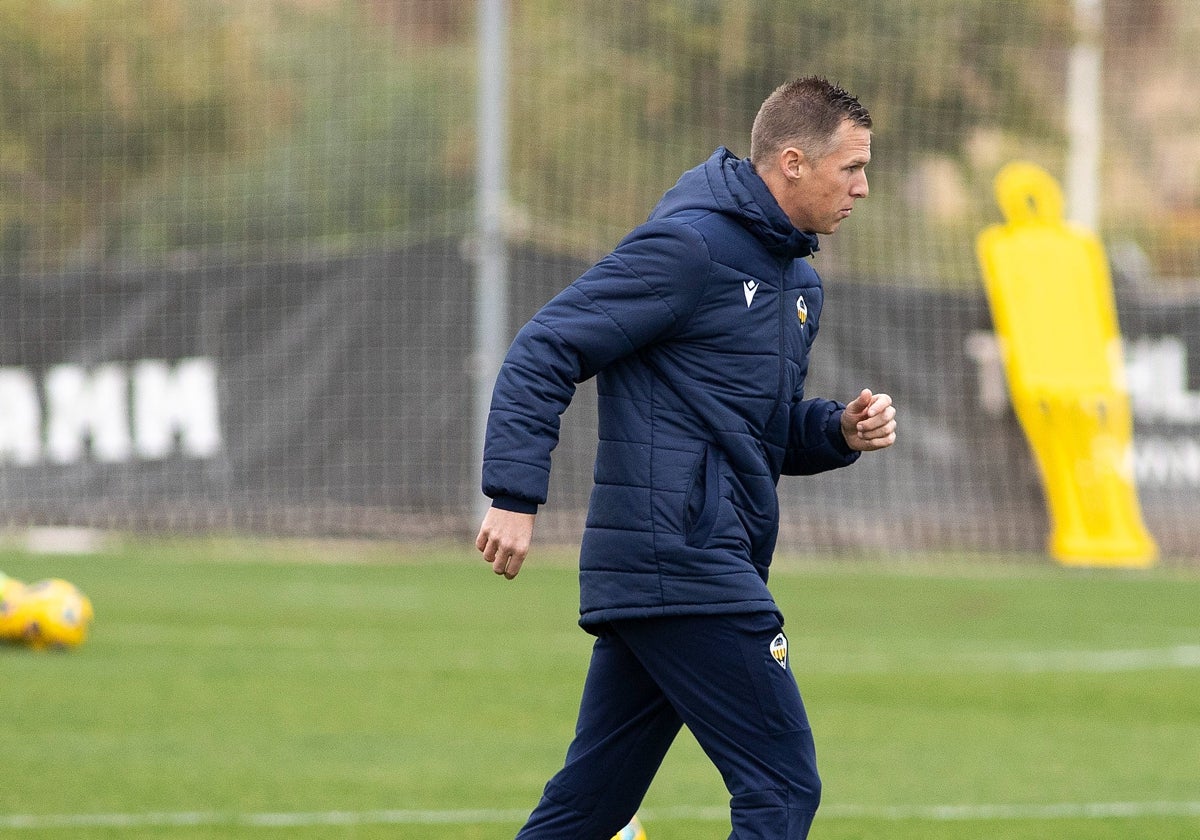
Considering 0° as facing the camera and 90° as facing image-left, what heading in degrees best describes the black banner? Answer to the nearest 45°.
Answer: approximately 0°

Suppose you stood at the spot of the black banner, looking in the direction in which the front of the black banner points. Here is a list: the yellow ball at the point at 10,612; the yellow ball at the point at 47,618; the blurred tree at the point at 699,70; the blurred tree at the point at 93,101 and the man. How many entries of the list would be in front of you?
3

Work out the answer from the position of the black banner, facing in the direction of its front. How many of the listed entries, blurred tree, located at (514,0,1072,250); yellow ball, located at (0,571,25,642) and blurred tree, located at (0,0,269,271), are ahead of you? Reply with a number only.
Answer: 1

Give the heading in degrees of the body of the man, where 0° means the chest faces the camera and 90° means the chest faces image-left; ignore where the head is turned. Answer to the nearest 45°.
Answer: approximately 270°

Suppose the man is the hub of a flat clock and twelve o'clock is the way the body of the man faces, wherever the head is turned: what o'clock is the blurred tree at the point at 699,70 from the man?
The blurred tree is roughly at 9 o'clock from the man.

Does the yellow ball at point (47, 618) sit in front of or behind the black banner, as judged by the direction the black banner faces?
in front

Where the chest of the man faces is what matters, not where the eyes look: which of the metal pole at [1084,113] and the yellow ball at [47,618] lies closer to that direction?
the metal pole

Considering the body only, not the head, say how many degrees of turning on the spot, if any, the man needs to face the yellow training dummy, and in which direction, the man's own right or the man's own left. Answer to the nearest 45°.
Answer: approximately 90° to the man's own left

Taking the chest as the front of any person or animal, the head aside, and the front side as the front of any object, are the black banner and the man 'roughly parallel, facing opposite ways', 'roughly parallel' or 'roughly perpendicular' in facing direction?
roughly perpendicular

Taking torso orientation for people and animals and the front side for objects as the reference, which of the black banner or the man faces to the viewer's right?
the man

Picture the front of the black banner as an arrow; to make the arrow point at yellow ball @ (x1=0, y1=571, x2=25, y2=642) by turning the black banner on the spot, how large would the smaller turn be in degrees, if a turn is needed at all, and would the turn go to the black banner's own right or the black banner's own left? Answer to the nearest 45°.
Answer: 0° — it already faces it

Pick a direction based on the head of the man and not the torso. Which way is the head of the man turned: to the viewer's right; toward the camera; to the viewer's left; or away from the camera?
to the viewer's right

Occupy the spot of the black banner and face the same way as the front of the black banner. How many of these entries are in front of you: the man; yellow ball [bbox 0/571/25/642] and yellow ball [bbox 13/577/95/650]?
3
